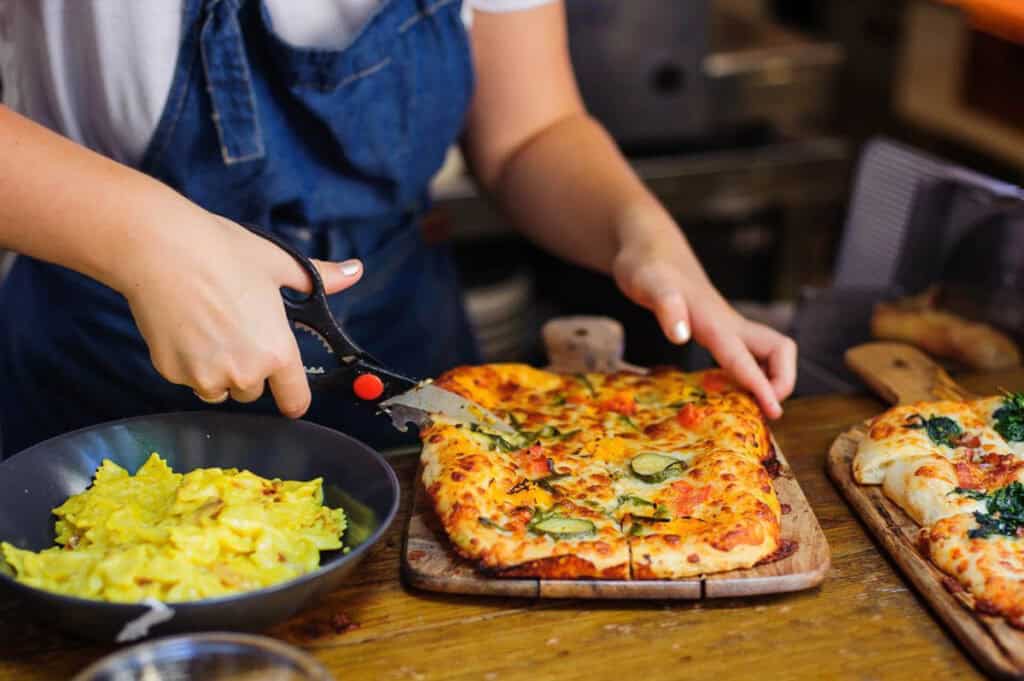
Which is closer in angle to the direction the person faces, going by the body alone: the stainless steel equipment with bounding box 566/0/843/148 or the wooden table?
the wooden table

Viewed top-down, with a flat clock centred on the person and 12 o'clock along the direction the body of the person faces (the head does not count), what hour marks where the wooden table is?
The wooden table is roughly at 1 o'clock from the person.

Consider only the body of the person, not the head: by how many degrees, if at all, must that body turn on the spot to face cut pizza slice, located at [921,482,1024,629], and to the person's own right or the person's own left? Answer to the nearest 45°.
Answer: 0° — they already face it

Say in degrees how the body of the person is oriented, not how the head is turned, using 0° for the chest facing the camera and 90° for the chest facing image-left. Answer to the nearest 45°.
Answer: approximately 315°

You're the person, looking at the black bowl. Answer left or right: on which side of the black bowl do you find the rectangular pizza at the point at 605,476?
left
